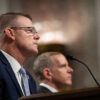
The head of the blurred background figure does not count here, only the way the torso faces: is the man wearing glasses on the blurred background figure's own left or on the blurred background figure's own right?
on the blurred background figure's own right

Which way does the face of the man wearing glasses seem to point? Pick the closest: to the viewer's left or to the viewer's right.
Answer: to the viewer's right

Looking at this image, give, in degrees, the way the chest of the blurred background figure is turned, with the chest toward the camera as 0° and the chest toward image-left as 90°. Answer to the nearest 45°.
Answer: approximately 270°
